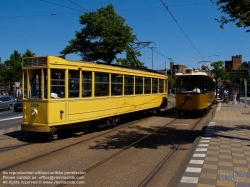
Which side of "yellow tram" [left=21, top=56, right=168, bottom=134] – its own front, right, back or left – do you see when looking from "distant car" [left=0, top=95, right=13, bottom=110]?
right

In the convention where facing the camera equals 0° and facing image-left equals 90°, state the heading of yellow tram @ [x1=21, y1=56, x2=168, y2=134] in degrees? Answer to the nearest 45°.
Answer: approximately 45°

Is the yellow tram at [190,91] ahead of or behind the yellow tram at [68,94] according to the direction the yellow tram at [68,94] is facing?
behind

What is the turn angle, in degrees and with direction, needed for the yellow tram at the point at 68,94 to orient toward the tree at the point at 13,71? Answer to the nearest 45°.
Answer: approximately 135° to its right

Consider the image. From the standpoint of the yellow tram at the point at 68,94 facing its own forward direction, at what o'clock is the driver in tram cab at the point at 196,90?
The driver in tram cab is roughly at 6 o'clock from the yellow tram.

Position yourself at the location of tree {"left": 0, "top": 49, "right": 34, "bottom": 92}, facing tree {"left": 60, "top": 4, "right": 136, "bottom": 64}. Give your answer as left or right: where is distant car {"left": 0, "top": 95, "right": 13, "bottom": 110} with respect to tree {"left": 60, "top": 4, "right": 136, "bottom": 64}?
right

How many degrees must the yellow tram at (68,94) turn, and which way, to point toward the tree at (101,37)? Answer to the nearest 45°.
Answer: approximately 135° to its right
